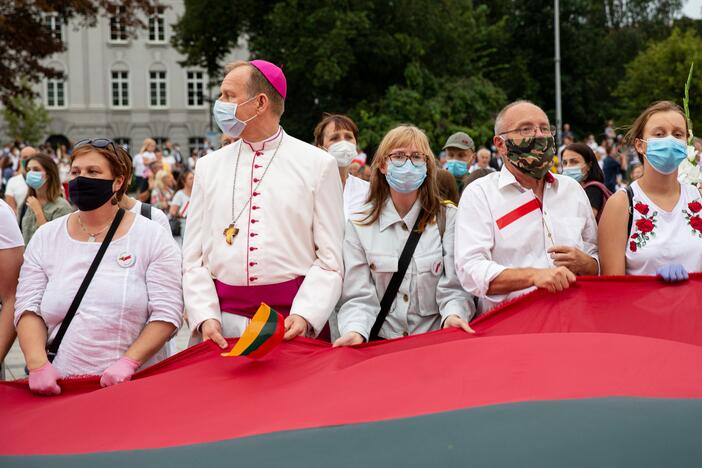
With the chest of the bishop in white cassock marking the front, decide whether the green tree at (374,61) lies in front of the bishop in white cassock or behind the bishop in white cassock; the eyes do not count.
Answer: behind

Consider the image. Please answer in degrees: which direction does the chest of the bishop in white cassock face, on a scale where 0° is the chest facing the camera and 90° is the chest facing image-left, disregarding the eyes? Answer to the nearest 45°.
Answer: approximately 0°

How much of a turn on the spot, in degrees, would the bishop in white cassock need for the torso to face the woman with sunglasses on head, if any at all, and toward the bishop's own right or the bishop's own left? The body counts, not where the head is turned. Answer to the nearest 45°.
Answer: approximately 90° to the bishop's own right

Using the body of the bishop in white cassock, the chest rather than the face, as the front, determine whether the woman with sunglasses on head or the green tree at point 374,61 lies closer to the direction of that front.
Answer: the woman with sunglasses on head

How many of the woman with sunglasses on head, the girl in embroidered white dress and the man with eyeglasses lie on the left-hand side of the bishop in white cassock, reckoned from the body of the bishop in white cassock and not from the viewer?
2

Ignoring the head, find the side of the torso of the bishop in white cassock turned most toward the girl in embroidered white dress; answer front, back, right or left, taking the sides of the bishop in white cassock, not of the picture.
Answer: left

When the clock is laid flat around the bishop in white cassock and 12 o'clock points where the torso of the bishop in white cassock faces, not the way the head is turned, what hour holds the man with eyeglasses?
The man with eyeglasses is roughly at 9 o'clock from the bishop in white cassock.
